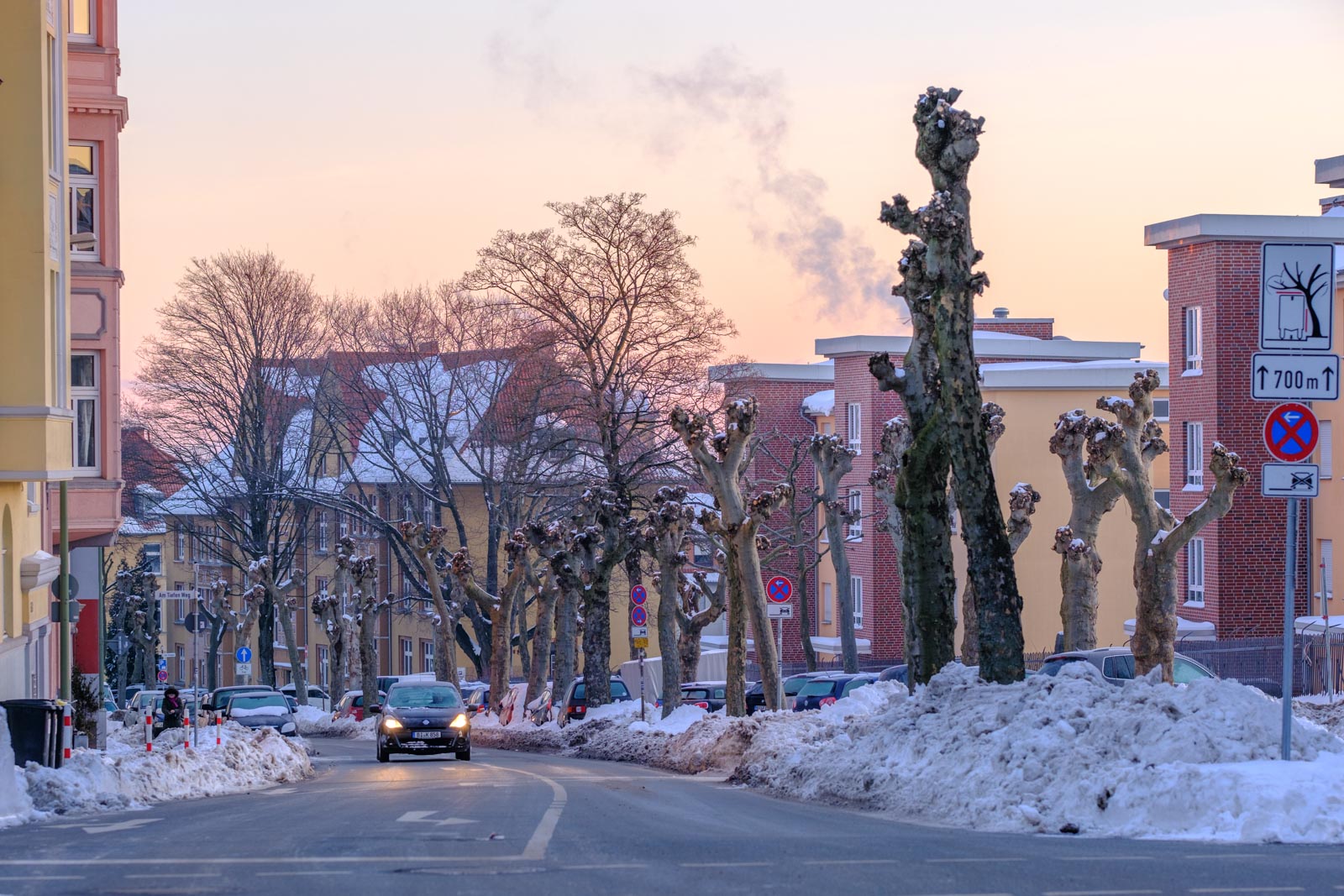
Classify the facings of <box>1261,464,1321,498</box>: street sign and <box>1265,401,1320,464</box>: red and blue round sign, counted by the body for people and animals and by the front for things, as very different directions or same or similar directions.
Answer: same or similar directions

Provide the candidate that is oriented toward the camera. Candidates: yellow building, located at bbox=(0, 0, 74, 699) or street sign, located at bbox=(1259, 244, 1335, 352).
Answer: the street sign

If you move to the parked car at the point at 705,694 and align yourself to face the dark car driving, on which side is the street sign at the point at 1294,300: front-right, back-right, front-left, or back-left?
front-left

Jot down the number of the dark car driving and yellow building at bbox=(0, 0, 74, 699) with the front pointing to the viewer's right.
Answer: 1

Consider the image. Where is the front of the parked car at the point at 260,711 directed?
toward the camera

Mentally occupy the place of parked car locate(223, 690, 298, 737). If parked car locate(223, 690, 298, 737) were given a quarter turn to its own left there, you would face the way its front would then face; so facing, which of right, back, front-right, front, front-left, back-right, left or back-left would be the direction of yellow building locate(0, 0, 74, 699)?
right

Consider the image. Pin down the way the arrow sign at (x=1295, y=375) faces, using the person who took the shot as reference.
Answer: facing the viewer

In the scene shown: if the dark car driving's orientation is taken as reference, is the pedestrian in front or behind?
behind

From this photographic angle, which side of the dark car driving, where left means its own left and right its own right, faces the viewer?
front

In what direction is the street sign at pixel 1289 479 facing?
toward the camera

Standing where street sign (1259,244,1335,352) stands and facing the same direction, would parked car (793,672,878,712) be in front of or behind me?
behind

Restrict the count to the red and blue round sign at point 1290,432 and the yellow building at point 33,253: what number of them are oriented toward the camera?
1
